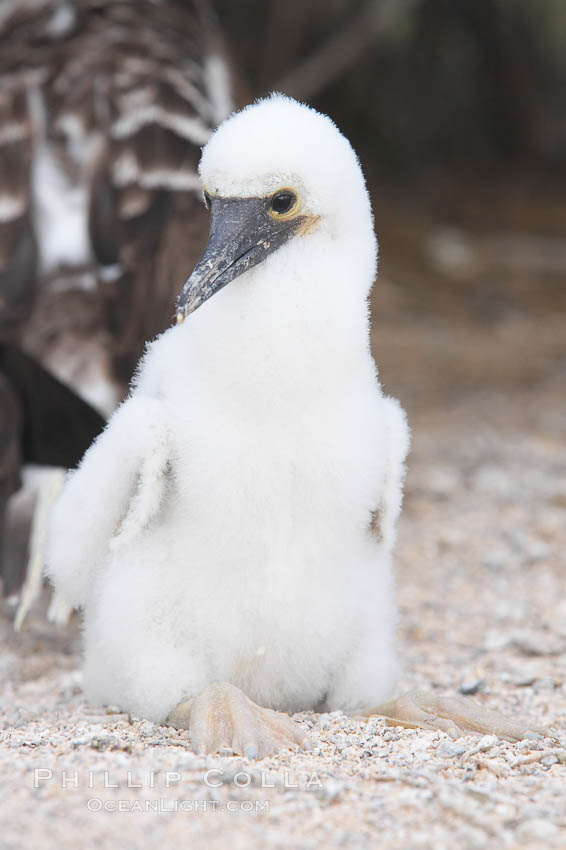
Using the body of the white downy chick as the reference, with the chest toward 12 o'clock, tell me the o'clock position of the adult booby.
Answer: The adult booby is roughly at 5 o'clock from the white downy chick.

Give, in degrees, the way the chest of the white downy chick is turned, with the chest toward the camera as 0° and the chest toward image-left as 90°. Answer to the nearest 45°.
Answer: approximately 0°
